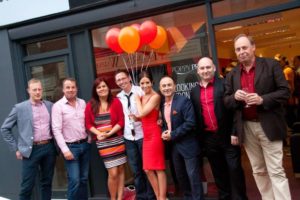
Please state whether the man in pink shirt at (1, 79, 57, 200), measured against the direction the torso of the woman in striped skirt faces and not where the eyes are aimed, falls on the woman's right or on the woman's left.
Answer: on the woman's right

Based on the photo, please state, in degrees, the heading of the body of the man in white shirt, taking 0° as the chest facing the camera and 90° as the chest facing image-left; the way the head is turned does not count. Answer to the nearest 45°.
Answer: approximately 0°

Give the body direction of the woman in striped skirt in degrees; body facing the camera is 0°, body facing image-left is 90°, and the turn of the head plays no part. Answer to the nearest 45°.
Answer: approximately 0°

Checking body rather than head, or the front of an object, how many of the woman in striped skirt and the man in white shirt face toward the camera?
2
